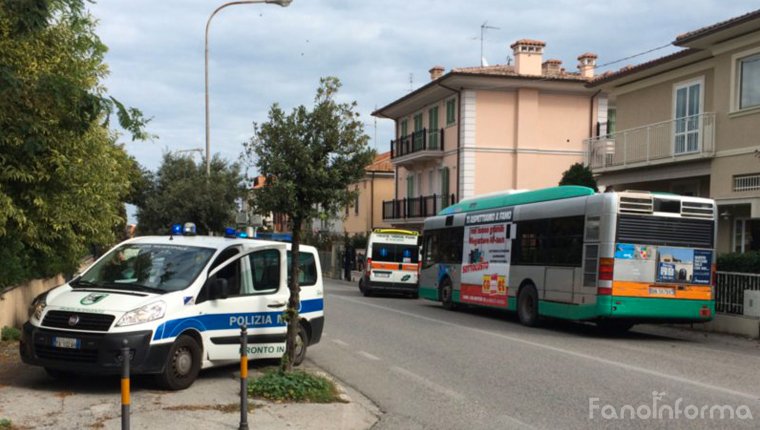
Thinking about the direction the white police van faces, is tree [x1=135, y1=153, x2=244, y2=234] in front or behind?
behind

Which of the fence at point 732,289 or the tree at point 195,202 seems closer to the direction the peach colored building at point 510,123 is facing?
the tree

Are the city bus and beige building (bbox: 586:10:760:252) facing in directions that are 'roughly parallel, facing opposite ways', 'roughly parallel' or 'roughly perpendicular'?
roughly perpendicular

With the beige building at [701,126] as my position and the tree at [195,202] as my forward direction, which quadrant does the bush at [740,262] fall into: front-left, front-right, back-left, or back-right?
back-left

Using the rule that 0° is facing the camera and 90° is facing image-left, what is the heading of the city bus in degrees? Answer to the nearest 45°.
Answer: approximately 135°

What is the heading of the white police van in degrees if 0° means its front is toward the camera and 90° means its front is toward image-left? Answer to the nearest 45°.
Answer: approximately 45°
